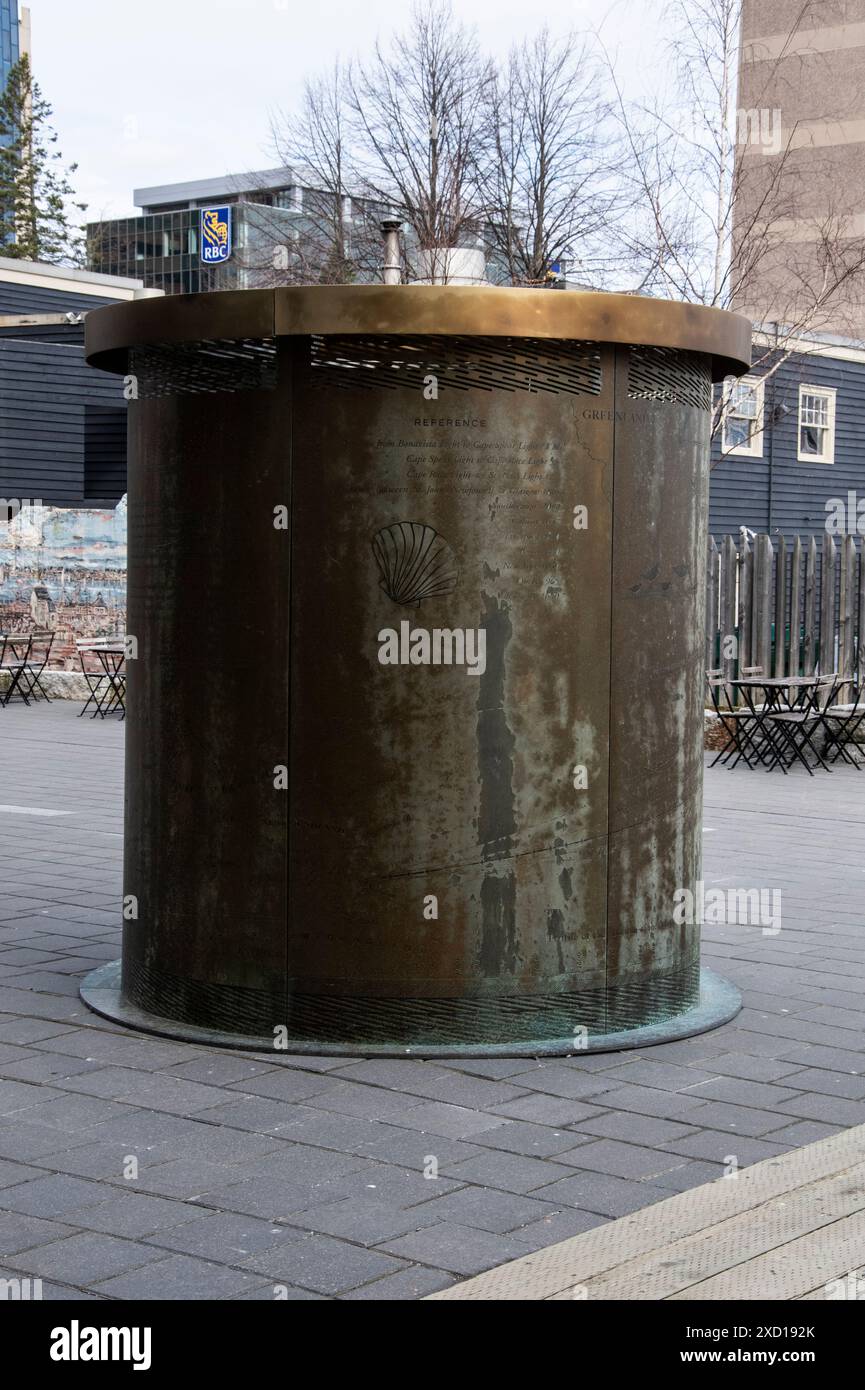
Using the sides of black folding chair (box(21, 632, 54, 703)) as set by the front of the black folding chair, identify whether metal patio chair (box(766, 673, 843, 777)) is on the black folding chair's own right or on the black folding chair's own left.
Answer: on the black folding chair's own left

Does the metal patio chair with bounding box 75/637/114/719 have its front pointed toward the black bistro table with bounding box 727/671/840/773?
yes

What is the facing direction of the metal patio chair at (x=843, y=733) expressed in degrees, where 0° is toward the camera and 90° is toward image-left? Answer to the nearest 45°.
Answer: approximately 90°

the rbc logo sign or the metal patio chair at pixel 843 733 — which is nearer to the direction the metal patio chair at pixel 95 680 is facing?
the metal patio chair

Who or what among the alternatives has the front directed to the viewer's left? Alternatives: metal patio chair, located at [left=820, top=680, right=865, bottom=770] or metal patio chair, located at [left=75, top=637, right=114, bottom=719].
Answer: metal patio chair, located at [left=820, top=680, right=865, bottom=770]

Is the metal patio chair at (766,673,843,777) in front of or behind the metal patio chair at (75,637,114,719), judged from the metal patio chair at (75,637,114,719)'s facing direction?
in front
